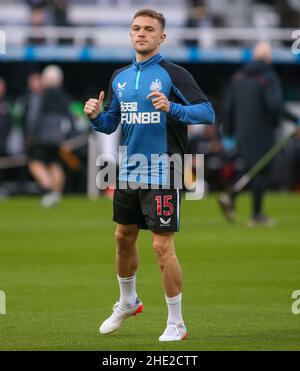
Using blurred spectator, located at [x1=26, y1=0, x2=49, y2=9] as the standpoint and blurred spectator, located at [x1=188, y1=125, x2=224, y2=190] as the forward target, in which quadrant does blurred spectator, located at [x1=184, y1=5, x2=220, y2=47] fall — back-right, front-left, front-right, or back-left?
front-left

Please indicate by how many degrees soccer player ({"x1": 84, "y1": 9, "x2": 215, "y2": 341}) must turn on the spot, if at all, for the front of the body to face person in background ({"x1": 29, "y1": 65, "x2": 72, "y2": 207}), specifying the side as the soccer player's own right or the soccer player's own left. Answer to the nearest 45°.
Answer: approximately 135° to the soccer player's own right

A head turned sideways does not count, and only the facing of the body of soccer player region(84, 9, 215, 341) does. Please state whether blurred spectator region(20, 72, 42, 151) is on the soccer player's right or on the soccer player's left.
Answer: on the soccer player's right

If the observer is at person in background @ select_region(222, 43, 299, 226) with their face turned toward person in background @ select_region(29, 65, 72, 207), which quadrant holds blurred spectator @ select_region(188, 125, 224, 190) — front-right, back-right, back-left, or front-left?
front-right

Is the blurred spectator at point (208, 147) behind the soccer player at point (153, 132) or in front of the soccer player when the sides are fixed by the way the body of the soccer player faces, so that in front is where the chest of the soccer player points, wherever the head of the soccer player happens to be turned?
behind

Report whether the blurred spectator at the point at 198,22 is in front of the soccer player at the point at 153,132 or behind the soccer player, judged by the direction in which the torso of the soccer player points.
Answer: behind

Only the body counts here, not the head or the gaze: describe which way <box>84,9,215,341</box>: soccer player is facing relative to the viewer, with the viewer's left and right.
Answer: facing the viewer and to the left of the viewer

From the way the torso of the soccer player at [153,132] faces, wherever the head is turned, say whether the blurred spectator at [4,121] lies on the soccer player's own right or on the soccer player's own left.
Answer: on the soccer player's own right
